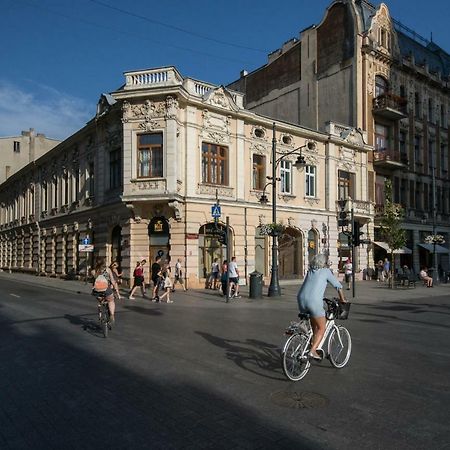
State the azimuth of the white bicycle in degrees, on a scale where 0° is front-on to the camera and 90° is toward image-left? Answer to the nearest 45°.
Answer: approximately 225°

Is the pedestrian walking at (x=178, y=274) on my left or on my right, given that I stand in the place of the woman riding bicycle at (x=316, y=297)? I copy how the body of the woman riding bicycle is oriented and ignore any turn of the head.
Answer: on my left

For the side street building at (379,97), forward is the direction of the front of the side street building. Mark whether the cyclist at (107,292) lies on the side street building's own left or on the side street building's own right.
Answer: on the side street building's own right

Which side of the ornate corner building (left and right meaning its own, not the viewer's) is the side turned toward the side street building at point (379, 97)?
left

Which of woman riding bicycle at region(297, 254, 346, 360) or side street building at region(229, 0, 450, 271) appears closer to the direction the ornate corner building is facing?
the woman riding bicycle

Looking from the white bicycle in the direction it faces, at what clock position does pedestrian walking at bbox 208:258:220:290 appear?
The pedestrian walking is roughly at 10 o'clock from the white bicycle.

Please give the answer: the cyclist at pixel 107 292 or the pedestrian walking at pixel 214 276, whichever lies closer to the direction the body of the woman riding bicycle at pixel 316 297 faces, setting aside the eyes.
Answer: the pedestrian walking

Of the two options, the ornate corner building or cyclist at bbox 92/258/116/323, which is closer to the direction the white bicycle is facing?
the ornate corner building
